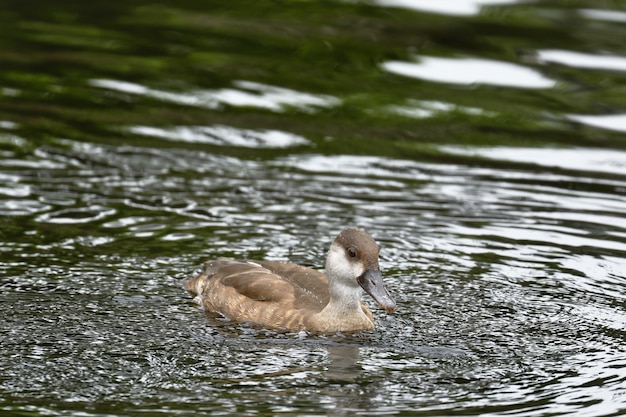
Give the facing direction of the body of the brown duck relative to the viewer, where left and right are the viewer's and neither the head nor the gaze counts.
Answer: facing the viewer and to the right of the viewer
